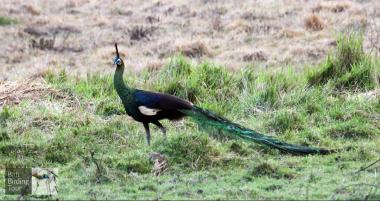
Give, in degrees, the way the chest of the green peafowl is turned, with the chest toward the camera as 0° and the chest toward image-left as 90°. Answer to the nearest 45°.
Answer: approximately 90°

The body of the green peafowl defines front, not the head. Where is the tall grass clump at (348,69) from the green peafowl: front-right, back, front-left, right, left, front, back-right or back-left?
back-right
